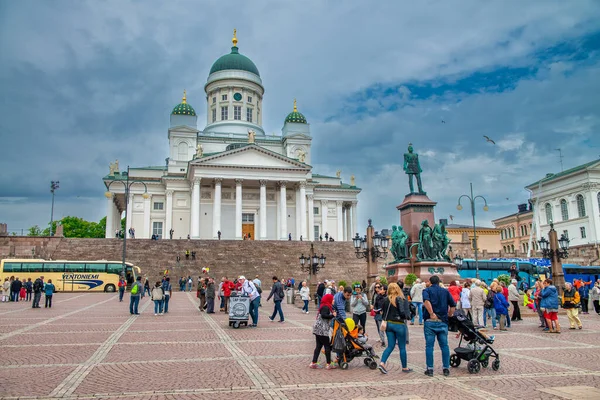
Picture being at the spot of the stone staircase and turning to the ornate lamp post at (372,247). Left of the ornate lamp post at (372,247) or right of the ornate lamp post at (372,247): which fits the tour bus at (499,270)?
left

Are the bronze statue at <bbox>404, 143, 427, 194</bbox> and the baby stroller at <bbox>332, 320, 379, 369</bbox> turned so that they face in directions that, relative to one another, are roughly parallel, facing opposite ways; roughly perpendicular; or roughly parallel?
roughly perpendicular

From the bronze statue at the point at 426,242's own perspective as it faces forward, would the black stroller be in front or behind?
in front

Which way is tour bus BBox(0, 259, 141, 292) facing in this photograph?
to the viewer's right

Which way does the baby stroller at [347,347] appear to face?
to the viewer's right

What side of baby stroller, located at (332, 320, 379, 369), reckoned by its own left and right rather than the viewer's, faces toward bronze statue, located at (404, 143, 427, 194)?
left

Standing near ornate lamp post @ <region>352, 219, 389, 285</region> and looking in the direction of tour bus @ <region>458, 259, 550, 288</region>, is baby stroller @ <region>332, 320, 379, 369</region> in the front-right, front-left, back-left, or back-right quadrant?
back-right

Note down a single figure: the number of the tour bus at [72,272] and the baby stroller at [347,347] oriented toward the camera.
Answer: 0

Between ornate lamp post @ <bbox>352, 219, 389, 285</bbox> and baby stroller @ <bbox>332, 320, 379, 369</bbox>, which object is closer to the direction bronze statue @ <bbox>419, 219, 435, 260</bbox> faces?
the baby stroller

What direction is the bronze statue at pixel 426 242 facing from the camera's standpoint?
toward the camera

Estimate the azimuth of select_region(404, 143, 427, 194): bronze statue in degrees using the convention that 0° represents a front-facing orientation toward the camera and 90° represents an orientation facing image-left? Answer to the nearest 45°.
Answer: approximately 0°

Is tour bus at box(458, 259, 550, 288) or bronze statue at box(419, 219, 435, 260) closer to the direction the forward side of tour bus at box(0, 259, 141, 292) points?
the tour bus

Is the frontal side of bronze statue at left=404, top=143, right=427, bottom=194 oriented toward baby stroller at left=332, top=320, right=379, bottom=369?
yes
